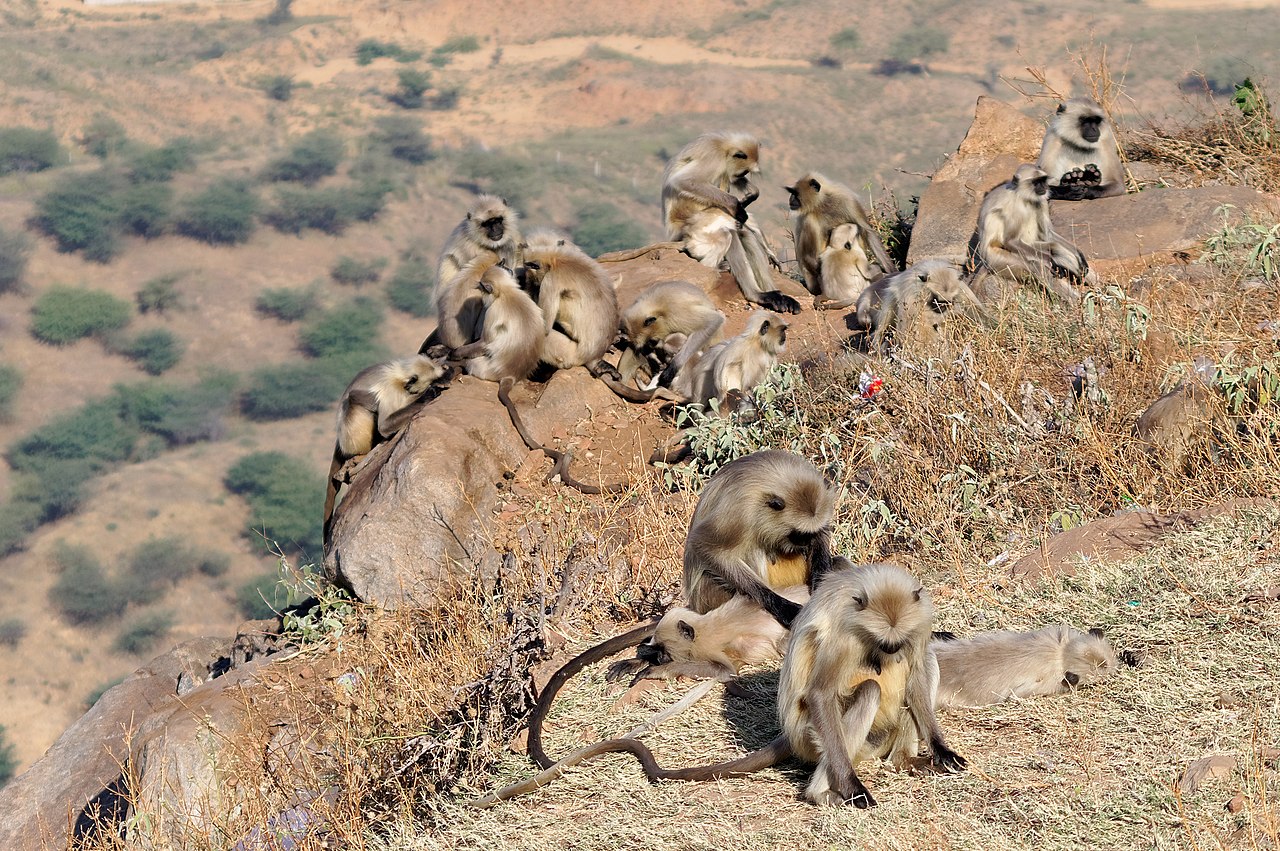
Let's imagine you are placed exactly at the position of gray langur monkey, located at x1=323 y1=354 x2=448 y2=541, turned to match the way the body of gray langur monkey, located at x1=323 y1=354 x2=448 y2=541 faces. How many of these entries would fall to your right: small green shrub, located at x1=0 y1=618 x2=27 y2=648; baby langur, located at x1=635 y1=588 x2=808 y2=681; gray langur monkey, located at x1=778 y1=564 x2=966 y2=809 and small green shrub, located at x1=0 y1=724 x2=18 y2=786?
2

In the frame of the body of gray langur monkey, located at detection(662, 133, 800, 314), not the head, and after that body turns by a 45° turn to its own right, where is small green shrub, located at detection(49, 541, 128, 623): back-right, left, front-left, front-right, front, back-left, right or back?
back

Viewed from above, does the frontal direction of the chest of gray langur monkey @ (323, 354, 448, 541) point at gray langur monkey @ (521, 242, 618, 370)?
yes

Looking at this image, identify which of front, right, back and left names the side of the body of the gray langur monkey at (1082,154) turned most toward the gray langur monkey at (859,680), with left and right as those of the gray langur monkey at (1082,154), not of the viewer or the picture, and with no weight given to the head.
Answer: front

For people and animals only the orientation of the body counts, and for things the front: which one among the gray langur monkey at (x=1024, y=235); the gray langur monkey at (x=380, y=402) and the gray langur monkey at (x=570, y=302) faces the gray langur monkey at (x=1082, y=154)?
the gray langur monkey at (x=380, y=402)

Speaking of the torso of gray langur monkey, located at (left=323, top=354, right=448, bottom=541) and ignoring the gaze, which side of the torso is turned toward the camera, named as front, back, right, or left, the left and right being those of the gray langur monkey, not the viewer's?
right

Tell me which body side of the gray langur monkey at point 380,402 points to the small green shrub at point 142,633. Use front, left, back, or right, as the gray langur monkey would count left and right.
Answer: left
